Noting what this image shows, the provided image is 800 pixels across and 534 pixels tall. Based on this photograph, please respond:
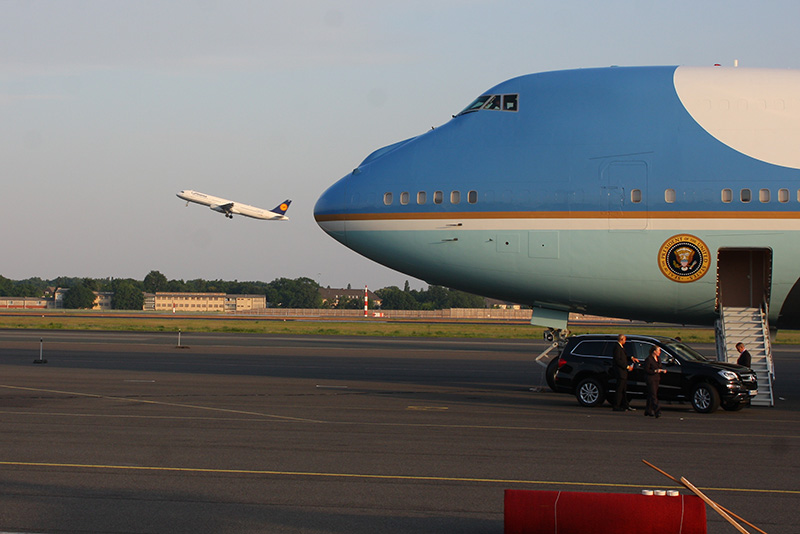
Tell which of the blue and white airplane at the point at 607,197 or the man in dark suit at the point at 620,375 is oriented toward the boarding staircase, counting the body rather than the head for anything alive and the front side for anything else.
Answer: the man in dark suit

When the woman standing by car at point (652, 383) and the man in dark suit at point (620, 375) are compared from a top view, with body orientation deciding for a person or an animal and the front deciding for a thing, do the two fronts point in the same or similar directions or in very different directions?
same or similar directions

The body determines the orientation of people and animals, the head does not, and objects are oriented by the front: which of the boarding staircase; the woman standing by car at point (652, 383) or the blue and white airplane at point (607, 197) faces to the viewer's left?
the blue and white airplane

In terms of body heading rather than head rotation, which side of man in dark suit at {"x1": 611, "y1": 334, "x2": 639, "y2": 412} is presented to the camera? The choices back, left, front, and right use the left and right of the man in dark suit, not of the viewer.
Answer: right

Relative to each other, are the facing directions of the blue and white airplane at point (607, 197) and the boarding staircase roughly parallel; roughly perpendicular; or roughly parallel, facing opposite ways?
roughly perpendicular

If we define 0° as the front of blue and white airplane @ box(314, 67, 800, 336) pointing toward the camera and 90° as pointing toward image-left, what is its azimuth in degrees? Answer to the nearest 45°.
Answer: approximately 90°

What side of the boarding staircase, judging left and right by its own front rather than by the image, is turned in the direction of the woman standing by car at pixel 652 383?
right

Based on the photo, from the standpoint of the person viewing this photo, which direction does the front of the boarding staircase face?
facing the viewer
